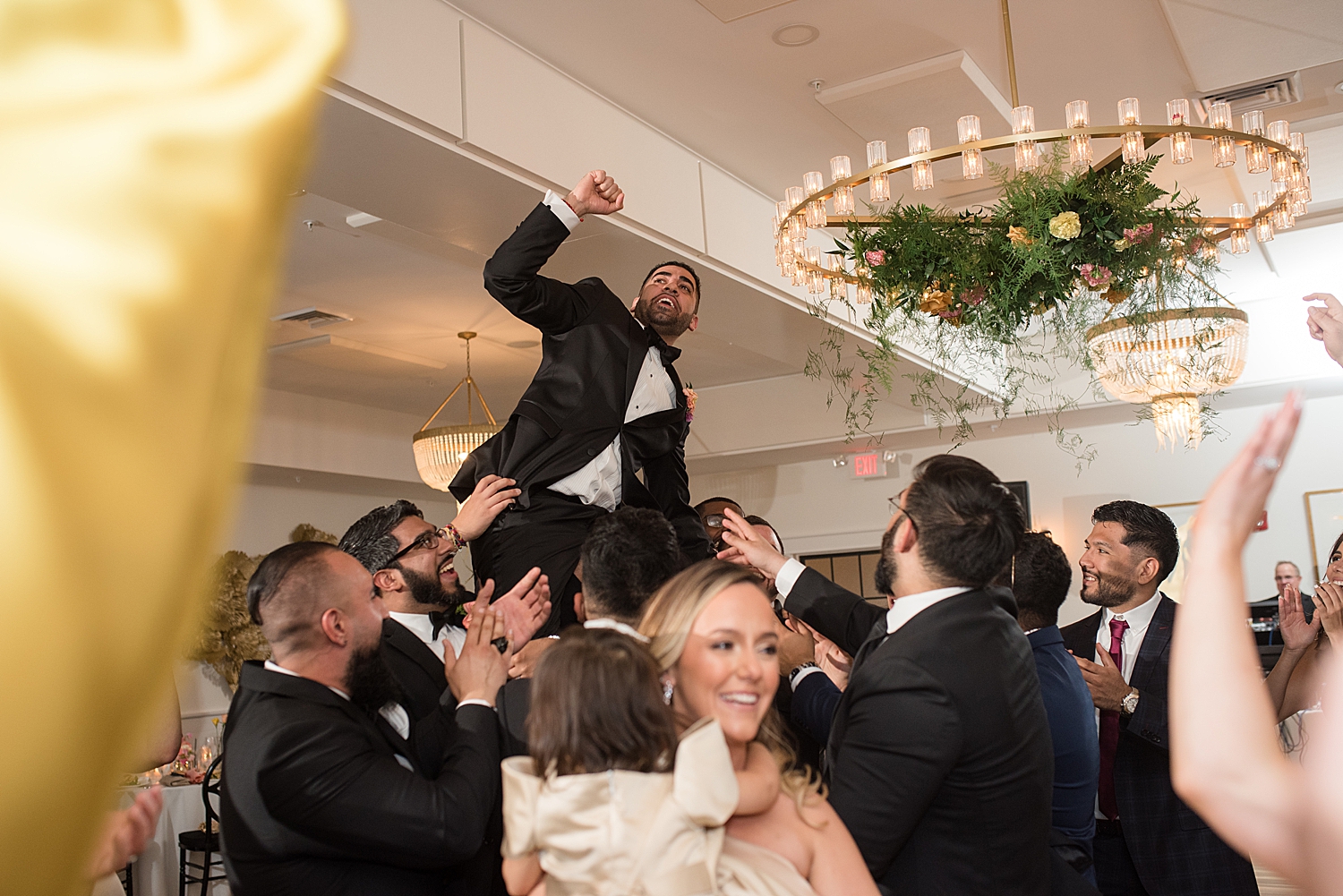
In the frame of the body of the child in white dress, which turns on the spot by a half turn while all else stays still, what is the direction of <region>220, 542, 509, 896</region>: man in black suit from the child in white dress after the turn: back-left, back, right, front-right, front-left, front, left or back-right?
back-right

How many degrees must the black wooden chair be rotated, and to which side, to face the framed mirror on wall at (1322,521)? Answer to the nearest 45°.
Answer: approximately 135° to its right

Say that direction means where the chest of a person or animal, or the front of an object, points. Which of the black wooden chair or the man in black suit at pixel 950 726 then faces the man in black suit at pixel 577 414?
the man in black suit at pixel 950 726

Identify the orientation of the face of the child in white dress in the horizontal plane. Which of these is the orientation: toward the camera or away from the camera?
away from the camera

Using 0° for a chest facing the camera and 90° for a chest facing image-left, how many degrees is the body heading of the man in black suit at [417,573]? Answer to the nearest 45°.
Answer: approximately 315°

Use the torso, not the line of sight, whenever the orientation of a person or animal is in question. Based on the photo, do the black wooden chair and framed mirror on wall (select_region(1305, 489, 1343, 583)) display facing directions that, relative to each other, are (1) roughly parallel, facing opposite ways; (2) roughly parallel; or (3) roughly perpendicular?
roughly perpendicular

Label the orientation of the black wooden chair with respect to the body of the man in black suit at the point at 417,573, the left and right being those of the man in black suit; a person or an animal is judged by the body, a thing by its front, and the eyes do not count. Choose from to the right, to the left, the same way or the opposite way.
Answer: the opposite way

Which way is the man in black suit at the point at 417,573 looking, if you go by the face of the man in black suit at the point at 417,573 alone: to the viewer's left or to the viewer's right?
to the viewer's right

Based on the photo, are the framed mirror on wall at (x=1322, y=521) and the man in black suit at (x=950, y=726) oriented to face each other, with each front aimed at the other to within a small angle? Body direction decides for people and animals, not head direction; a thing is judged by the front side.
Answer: no

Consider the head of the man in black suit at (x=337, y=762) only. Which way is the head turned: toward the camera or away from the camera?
away from the camera

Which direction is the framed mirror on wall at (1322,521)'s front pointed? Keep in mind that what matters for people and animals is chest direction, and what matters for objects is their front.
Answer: toward the camera

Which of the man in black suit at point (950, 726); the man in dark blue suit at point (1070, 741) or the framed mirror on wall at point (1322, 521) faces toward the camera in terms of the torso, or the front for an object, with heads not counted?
the framed mirror on wall

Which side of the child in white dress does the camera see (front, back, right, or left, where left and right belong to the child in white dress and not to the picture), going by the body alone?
back

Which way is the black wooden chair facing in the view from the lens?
facing away from the viewer and to the left of the viewer

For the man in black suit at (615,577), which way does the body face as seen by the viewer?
away from the camera

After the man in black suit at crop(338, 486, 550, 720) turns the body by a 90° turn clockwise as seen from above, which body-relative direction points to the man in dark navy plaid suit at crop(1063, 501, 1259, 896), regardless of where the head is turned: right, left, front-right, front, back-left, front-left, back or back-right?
back-left
